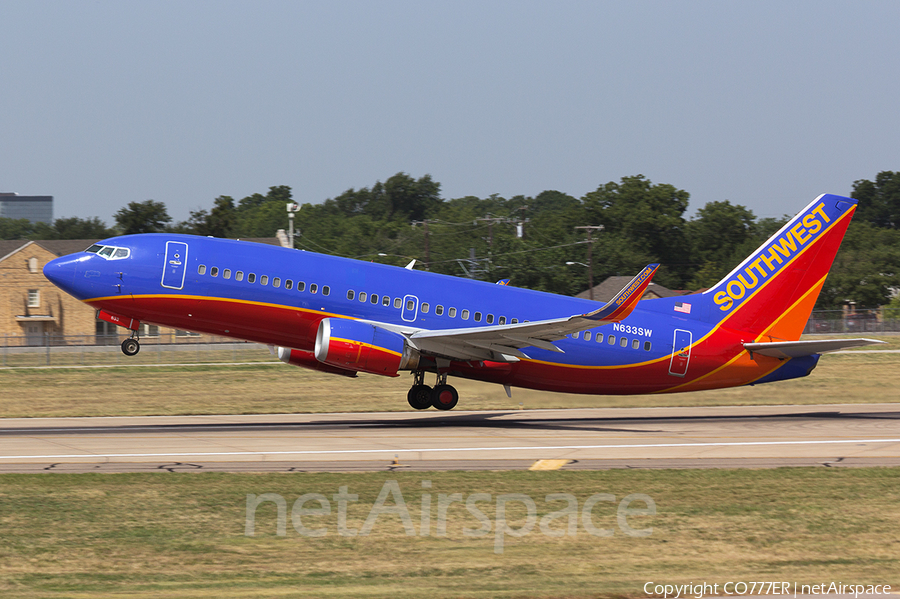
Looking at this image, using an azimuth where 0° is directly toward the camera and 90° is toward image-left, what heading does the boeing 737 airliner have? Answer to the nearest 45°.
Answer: approximately 90°
